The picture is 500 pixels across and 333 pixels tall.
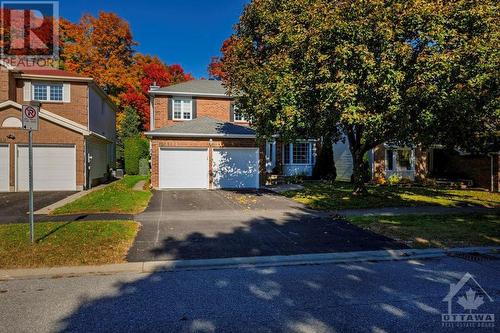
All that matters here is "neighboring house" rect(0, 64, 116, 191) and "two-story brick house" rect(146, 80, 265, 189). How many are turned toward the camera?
2

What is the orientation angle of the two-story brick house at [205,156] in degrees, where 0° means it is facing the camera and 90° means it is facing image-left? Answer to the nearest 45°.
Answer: approximately 0°

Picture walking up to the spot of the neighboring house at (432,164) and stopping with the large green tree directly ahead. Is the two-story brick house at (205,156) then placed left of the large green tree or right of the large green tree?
right

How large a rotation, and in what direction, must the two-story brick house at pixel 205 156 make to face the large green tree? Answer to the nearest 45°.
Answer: approximately 45° to its left

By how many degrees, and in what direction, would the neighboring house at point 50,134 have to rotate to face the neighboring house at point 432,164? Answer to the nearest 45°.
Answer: approximately 90° to its left

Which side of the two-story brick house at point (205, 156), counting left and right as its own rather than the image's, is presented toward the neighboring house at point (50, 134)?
right

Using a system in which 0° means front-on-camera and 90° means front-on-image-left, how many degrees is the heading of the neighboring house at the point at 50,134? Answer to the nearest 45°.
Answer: approximately 0°

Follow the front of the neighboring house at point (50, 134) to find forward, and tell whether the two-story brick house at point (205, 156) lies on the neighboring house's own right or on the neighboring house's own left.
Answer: on the neighboring house's own left
